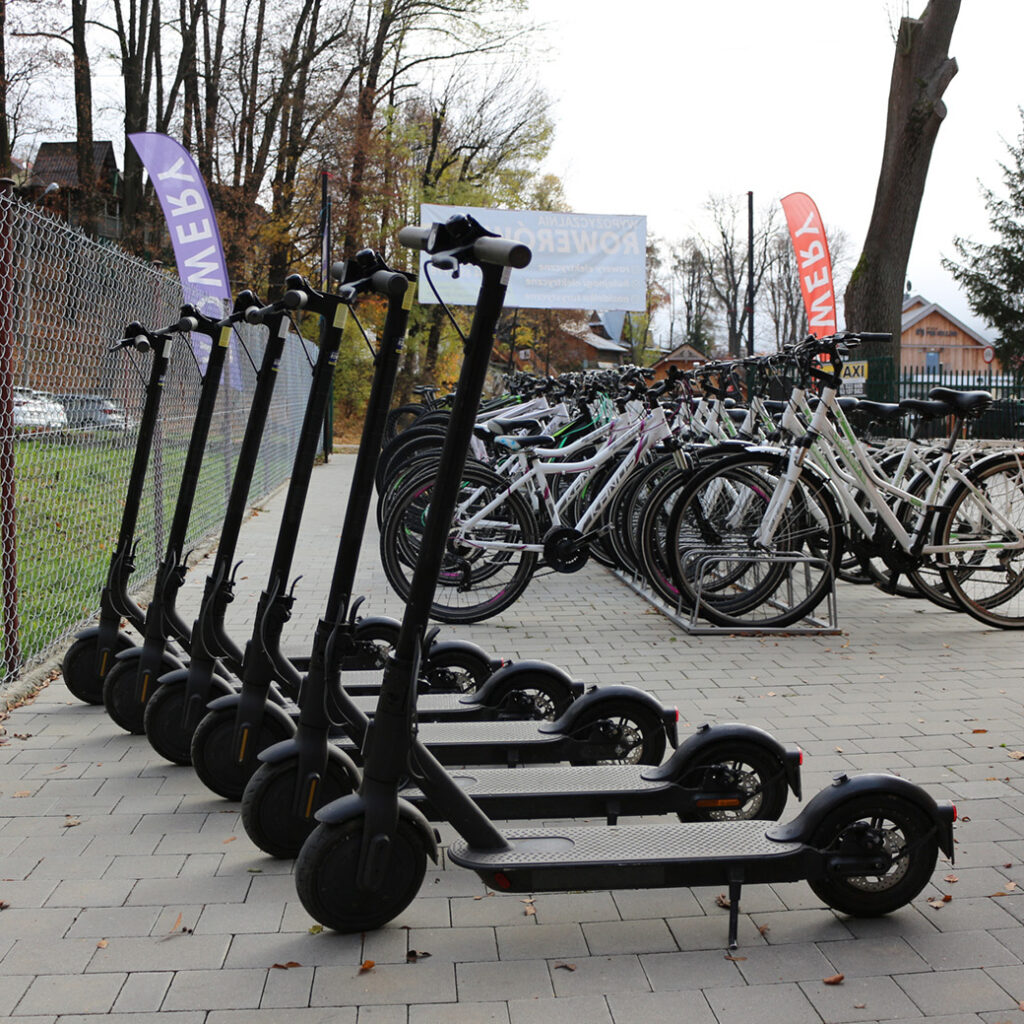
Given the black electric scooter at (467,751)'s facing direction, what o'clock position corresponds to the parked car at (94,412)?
The parked car is roughly at 2 o'clock from the black electric scooter.

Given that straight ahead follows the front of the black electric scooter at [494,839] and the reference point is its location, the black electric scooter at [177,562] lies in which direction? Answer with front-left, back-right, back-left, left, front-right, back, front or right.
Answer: front-right

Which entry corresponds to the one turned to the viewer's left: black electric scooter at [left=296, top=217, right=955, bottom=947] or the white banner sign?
the black electric scooter

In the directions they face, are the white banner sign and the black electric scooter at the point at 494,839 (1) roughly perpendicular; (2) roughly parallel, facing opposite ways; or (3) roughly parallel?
roughly perpendicular

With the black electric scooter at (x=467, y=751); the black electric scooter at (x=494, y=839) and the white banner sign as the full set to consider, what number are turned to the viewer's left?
2

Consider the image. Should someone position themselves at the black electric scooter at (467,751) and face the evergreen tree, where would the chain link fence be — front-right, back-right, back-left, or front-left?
front-left

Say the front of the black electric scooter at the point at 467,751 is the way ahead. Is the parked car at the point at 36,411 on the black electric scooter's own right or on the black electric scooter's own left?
on the black electric scooter's own right

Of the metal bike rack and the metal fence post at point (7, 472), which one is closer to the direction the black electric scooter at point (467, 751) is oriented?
the metal fence post

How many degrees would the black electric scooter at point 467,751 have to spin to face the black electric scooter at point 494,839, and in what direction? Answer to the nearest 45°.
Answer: approximately 90° to its left

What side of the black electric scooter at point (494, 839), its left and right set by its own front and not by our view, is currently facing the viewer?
left

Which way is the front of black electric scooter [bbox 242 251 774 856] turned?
to the viewer's left

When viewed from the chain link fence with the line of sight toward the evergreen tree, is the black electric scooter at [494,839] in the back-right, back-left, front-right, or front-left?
back-right

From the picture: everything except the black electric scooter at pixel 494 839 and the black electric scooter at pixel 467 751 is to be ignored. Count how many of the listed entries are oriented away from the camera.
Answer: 0

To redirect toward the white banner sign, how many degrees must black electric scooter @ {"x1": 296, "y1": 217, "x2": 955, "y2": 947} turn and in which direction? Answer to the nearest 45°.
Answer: approximately 90° to its right
